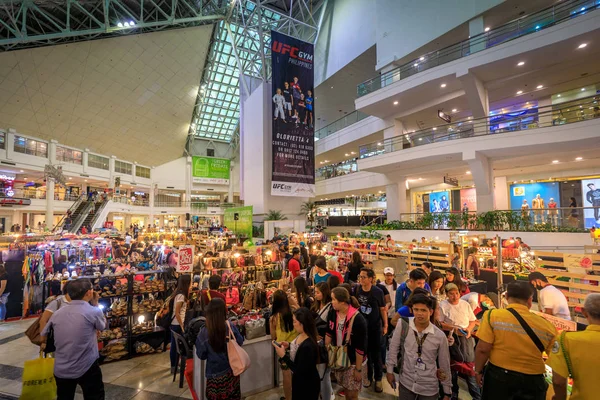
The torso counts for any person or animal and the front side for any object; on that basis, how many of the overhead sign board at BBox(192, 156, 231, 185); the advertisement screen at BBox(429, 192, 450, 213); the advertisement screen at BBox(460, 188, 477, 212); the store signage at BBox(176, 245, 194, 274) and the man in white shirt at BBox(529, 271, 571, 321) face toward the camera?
4

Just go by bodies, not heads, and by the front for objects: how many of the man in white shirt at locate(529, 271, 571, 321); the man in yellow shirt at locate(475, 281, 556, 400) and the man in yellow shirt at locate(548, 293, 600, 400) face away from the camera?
2

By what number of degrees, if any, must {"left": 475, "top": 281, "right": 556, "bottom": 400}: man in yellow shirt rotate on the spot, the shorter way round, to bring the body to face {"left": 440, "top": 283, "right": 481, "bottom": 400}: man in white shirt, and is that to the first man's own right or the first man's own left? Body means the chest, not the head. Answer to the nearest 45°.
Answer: approximately 45° to the first man's own left

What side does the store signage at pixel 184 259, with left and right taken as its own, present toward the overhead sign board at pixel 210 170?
back

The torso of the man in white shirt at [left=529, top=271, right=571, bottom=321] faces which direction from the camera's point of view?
to the viewer's left

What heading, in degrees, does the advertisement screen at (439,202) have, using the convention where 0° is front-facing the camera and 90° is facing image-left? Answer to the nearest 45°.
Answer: approximately 0°

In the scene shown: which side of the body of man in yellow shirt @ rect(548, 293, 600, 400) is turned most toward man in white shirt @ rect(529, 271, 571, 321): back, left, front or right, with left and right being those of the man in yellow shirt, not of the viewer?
front
